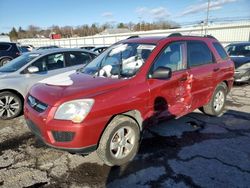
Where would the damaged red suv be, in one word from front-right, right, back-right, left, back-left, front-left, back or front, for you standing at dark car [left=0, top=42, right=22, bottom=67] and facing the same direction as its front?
left

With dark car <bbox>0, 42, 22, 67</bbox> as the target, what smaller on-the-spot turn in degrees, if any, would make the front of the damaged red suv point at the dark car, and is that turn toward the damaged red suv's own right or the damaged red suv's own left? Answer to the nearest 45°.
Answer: approximately 90° to the damaged red suv's own right

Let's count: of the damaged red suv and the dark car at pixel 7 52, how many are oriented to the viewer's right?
0

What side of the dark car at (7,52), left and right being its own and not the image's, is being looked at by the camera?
left

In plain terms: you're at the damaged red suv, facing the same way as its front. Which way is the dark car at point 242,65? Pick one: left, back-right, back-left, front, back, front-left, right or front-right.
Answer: back

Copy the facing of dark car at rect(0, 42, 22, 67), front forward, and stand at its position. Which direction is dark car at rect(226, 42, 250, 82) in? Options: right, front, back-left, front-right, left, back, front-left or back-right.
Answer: back-left
